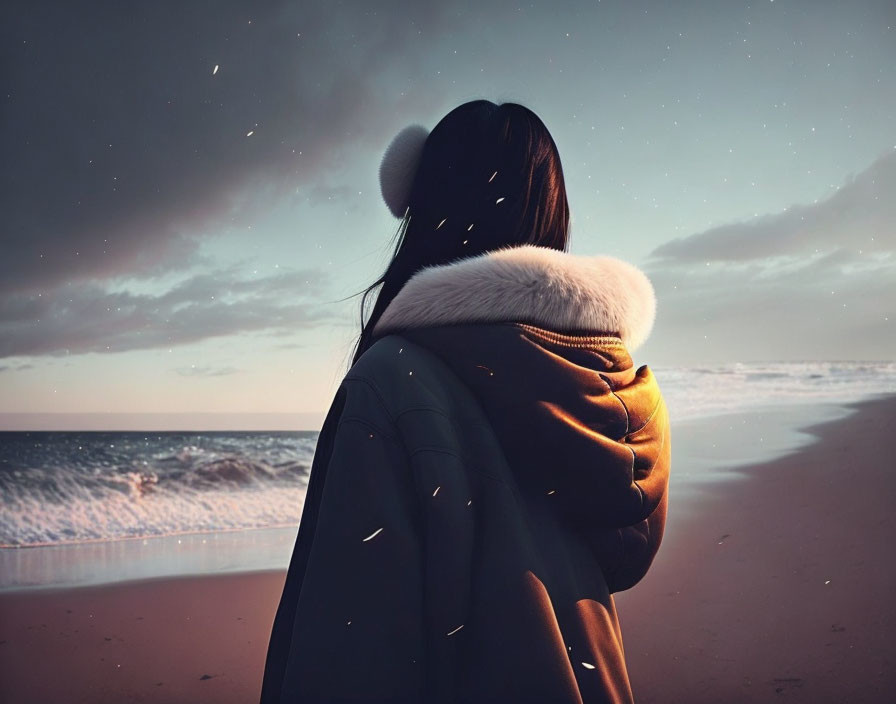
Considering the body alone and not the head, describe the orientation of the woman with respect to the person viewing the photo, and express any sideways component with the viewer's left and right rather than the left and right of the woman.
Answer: facing away from the viewer and to the left of the viewer
